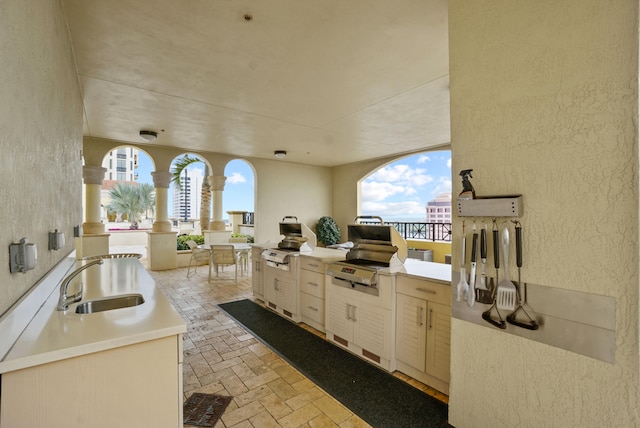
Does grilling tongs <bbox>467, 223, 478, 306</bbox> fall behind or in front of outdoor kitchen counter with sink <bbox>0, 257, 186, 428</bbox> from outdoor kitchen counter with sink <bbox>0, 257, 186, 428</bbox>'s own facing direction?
in front

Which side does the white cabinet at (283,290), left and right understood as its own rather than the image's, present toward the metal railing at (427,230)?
back

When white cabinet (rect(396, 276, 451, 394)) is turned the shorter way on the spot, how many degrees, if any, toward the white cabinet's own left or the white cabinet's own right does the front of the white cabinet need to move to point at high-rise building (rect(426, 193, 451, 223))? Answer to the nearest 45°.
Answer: approximately 135° to the white cabinet's own right

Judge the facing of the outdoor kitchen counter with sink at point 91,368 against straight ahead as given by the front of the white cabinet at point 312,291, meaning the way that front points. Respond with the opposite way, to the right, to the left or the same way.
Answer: the opposite way

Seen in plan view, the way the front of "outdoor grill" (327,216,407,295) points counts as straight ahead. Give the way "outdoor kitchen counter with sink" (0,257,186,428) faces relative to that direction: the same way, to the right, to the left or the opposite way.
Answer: the opposite way

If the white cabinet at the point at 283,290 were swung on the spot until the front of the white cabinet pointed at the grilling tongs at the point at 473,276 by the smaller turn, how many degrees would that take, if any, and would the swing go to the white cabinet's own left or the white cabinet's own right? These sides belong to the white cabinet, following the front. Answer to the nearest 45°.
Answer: approximately 90° to the white cabinet's own left

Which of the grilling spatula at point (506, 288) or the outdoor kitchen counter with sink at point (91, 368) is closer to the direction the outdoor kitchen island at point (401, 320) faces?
the outdoor kitchen counter with sink

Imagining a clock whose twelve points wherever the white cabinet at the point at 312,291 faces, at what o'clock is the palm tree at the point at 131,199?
The palm tree is roughly at 3 o'clock from the white cabinet.

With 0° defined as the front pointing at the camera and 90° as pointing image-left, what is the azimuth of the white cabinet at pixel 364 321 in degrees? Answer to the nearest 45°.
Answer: approximately 45°

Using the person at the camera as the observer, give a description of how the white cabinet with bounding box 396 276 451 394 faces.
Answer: facing the viewer and to the left of the viewer

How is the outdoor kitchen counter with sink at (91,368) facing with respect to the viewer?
to the viewer's right

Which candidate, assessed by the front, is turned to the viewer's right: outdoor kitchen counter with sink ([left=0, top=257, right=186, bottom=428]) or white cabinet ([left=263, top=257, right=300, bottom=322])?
the outdoor kitchen counter with sink

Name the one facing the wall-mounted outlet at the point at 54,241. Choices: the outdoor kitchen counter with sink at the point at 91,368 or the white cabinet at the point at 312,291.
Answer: the white cabinet

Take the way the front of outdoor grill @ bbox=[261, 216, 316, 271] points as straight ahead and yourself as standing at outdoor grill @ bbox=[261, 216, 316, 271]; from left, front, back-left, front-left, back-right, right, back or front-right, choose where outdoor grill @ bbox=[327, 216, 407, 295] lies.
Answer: left
